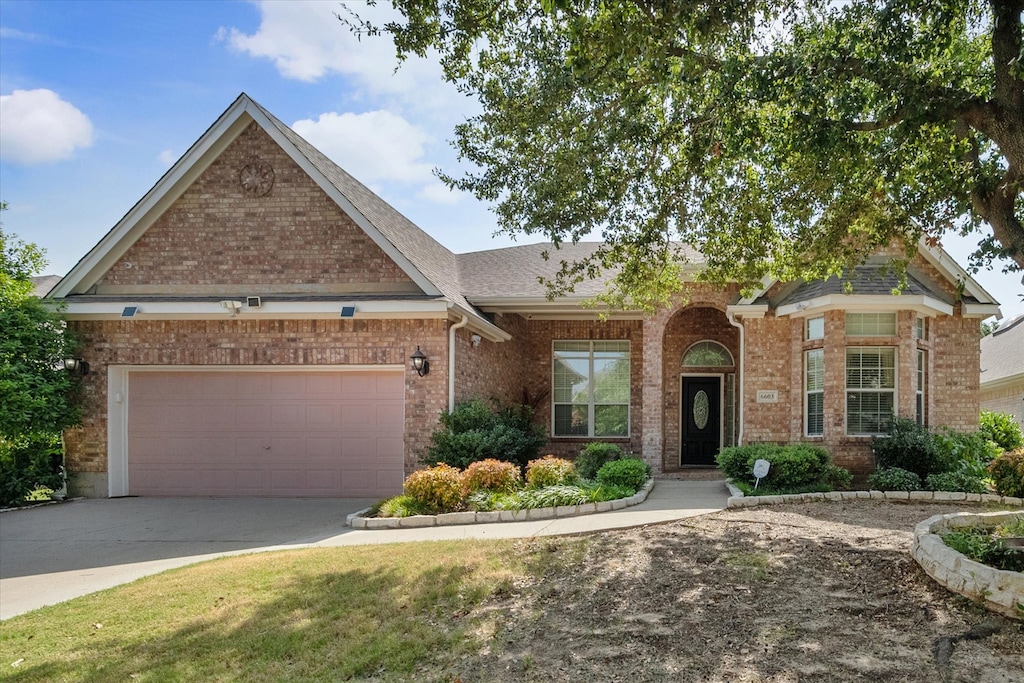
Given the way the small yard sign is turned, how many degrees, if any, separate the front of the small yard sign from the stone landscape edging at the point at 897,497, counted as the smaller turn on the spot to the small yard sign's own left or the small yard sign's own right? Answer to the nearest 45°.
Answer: approximately 90° to the small yard sign's own left

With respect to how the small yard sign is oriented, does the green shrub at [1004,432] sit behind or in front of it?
behind

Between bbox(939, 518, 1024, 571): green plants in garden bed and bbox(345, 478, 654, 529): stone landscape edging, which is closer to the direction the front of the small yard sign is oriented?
the green plants in garden bed

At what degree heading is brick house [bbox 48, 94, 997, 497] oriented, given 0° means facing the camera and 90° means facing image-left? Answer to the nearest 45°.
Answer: approximately 0°

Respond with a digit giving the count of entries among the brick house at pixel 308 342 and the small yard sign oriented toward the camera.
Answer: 2

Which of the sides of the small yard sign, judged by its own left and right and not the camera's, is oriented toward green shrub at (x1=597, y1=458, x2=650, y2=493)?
right

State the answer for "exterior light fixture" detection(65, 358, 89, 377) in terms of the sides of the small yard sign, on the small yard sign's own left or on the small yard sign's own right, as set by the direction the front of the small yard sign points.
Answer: on the small yard sign's own right

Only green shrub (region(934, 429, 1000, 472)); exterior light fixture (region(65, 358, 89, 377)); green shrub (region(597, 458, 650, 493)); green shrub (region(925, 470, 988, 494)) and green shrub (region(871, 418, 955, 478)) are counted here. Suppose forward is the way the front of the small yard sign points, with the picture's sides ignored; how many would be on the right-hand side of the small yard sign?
2
